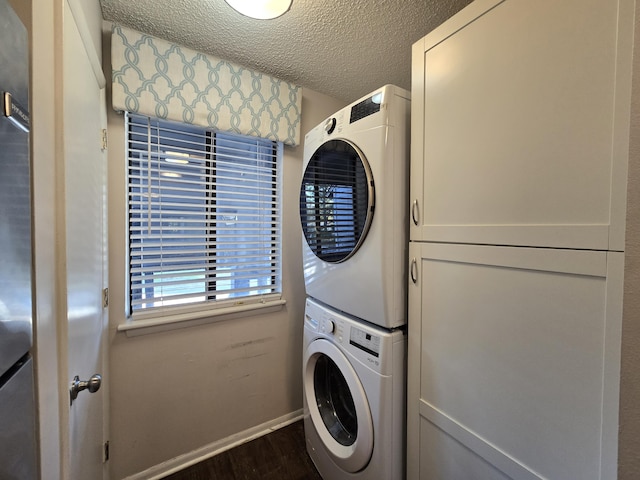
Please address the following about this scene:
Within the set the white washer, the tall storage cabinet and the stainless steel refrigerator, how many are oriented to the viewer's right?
1

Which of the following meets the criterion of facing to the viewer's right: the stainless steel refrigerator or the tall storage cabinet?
the stainless steel refrigerator

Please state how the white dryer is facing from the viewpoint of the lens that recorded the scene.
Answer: facing the viewer and to the left of the viewer

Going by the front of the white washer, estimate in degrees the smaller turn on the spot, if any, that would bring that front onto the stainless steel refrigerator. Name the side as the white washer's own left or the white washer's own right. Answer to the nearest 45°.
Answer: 0° — it already faces it

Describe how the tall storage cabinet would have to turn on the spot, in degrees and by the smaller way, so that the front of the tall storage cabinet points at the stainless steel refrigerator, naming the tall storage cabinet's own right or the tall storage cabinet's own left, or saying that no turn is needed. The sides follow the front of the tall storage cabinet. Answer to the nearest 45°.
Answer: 0° — it already faces it

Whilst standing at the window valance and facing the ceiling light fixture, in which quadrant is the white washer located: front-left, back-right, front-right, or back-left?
front-left

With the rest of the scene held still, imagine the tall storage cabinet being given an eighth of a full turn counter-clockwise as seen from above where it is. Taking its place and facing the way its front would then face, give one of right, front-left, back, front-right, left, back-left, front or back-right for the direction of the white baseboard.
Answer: right

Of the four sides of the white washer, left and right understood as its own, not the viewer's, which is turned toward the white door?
front

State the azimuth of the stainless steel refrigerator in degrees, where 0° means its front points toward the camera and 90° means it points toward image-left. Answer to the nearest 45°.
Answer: approximately 270°
